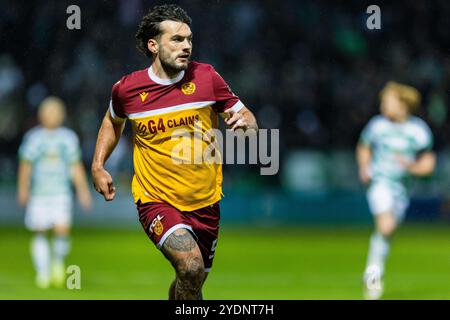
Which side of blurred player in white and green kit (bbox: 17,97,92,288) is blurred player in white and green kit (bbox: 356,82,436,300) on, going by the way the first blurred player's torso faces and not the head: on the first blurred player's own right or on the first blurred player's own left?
on the first blurred player's own left

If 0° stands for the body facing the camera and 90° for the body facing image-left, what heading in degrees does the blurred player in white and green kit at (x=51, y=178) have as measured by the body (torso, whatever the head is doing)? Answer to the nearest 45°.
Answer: approximately 0°
